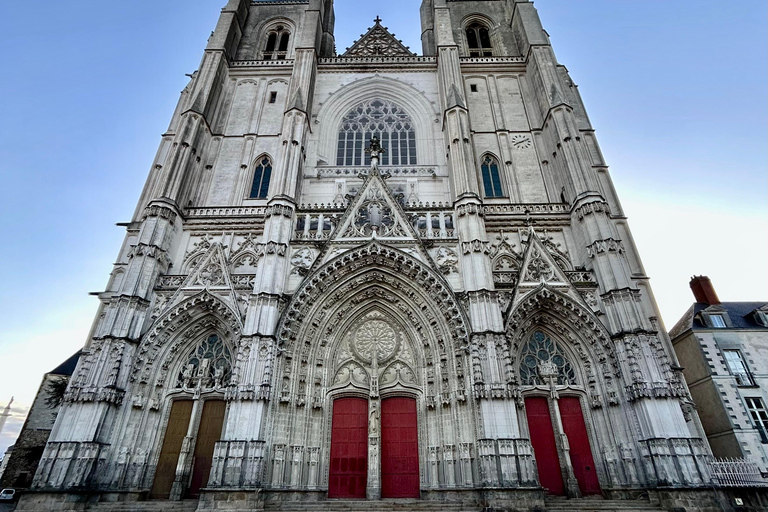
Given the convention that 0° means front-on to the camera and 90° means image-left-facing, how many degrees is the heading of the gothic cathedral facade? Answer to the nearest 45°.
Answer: approximately 0°

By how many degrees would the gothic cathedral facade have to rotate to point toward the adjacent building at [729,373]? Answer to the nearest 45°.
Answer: approximately 90° to its left

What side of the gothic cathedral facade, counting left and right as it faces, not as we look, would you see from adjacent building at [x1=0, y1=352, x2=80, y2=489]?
right

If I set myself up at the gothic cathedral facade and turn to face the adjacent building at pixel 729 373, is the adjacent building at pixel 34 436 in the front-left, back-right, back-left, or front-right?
back-left
